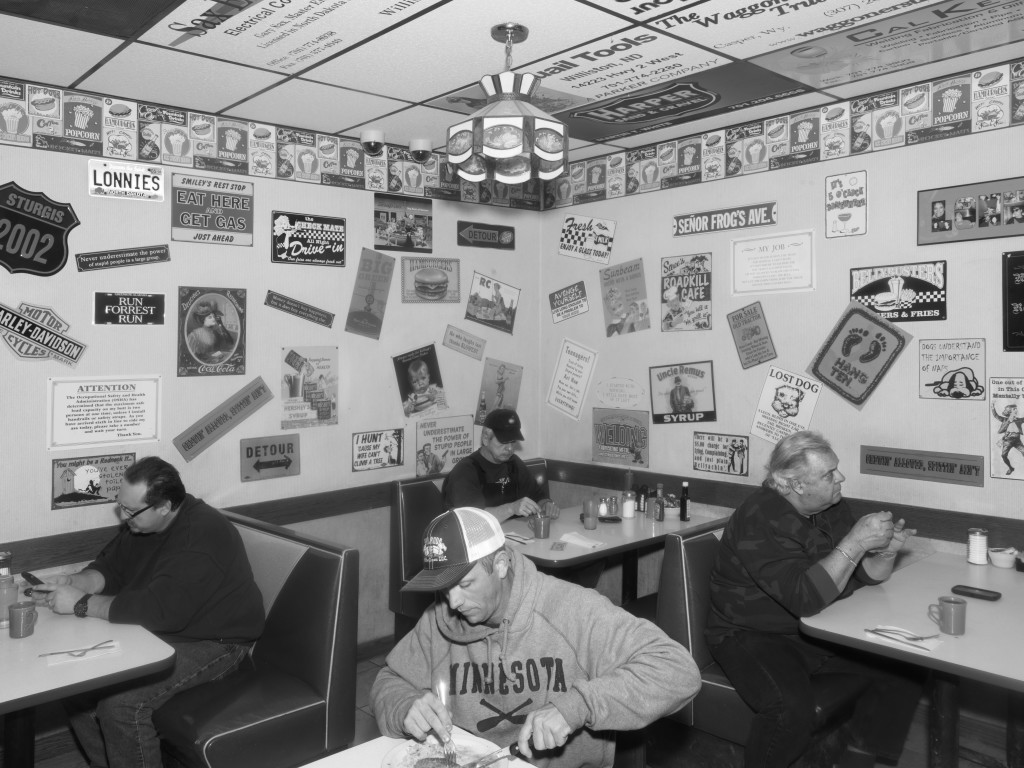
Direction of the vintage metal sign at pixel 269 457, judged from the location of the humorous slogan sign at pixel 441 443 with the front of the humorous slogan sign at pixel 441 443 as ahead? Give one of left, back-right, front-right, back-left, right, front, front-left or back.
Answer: right

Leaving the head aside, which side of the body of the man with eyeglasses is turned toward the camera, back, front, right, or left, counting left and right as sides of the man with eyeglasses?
left

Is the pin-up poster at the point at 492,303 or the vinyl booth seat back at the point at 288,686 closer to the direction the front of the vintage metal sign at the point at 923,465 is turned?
the vinyl booth seat back

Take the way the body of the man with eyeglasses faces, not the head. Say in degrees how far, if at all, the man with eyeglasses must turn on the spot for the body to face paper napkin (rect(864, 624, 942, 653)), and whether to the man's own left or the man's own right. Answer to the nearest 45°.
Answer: approximately 135° to the man's own left

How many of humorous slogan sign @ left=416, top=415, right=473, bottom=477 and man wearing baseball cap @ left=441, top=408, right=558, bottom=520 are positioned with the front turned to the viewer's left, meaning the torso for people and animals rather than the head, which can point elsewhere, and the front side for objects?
0

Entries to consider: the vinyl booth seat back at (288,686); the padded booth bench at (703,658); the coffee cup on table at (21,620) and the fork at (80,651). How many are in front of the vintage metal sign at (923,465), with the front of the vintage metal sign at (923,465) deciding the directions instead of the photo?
4

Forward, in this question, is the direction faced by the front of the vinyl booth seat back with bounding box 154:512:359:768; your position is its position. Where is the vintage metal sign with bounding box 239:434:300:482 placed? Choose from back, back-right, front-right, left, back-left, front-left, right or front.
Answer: back-right

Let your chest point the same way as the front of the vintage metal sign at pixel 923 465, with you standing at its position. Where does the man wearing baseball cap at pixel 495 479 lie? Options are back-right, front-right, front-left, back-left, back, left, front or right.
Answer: front-right

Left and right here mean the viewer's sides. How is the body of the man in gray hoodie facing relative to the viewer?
facing the viewer and to the left of the viewer

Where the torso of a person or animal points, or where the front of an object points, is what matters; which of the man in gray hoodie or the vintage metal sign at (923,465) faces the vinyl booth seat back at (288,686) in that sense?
the vintage metal sign

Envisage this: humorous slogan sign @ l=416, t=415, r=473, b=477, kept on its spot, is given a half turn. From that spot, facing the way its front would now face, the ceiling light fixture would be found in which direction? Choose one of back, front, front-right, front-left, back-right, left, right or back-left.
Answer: back-left

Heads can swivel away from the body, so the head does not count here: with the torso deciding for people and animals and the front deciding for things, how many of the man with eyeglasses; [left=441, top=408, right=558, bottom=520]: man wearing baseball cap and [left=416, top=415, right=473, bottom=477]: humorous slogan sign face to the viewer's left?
1

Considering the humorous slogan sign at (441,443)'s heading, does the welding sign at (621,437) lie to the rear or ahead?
ahead
